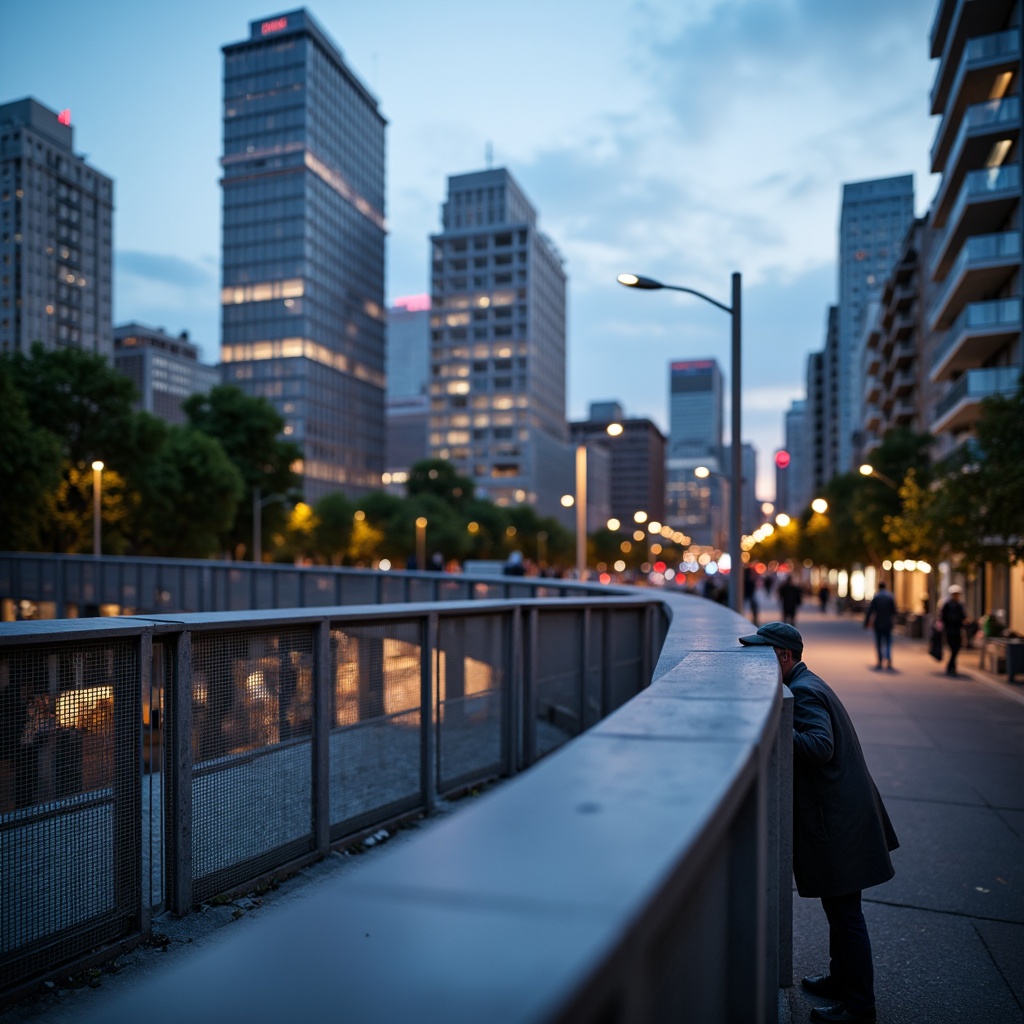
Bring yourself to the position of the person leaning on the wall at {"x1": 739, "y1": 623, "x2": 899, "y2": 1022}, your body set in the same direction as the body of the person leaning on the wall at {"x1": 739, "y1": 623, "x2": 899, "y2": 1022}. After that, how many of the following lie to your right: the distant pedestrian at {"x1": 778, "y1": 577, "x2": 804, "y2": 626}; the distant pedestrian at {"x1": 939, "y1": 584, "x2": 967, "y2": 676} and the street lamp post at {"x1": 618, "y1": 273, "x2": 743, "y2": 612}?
3

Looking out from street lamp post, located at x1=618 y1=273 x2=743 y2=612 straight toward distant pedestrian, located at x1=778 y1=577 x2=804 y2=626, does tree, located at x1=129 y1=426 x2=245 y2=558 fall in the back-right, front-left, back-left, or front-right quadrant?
front-left

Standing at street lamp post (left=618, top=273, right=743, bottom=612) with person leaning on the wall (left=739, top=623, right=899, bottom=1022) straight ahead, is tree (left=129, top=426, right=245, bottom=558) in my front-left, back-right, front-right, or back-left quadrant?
back-right

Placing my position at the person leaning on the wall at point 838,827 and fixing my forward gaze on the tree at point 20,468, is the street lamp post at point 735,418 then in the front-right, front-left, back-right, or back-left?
front-right

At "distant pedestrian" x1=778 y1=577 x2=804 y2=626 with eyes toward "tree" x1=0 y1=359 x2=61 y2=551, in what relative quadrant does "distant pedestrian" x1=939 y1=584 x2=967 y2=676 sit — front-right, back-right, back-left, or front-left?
back-left

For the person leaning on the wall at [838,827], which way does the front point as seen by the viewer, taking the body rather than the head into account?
to the viewer's left

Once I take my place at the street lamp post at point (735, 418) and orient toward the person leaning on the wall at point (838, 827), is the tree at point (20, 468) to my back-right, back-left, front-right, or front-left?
back-right

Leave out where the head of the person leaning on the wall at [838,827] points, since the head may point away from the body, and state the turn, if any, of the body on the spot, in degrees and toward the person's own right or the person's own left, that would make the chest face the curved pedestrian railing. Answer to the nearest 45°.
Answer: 0° — they already face it

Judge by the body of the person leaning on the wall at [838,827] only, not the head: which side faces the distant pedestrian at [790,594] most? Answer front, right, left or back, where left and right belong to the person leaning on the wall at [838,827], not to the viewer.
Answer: right

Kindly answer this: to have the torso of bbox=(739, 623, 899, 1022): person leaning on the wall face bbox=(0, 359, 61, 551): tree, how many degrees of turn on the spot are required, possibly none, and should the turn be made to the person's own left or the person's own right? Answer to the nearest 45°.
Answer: approximately 45° to the person's own right

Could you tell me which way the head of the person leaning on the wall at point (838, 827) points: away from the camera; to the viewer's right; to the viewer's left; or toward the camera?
to the viewer's left

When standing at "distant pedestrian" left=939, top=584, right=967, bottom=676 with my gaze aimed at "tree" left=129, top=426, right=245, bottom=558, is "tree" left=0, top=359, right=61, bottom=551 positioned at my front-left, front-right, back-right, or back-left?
front-left
